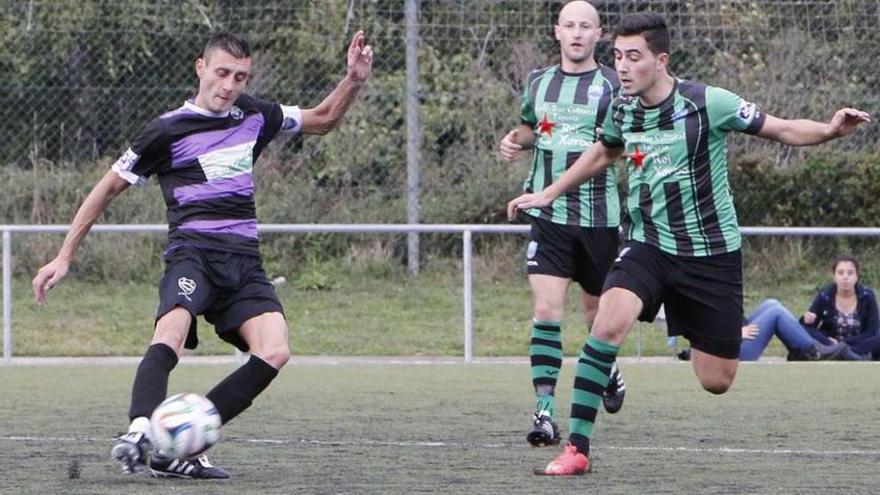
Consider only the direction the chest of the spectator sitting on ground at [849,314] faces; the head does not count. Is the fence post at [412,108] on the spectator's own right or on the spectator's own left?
on the spectator's own right

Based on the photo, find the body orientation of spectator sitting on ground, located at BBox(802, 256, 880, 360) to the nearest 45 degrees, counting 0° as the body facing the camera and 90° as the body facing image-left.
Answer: approximately 0°

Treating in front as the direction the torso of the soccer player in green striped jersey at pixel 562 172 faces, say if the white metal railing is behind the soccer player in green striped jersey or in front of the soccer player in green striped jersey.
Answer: behind

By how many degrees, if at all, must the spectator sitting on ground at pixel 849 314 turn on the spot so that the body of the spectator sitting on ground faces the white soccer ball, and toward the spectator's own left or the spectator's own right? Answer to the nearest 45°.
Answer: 0° — they already face it

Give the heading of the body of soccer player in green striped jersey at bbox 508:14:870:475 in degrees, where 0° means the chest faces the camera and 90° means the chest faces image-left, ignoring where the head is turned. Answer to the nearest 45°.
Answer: approximately 45°

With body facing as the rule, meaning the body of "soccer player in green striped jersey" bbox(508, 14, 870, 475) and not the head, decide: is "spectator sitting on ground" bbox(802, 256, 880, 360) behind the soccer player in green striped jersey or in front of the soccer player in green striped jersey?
behind

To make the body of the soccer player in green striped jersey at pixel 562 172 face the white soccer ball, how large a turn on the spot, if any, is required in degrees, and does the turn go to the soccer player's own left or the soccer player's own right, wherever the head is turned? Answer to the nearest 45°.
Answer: approximately 45° to the soccer player's own right

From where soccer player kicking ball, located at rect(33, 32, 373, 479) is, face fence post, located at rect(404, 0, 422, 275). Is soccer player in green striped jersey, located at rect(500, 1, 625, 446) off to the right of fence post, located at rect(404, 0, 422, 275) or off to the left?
right

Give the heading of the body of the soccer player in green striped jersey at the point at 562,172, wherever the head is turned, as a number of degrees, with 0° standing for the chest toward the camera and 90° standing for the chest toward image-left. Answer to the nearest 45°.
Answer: approximately 0°

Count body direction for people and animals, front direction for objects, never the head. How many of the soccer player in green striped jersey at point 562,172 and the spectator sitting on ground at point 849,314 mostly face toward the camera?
2

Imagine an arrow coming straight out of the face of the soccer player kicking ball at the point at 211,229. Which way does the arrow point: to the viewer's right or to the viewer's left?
to the viewer's right
